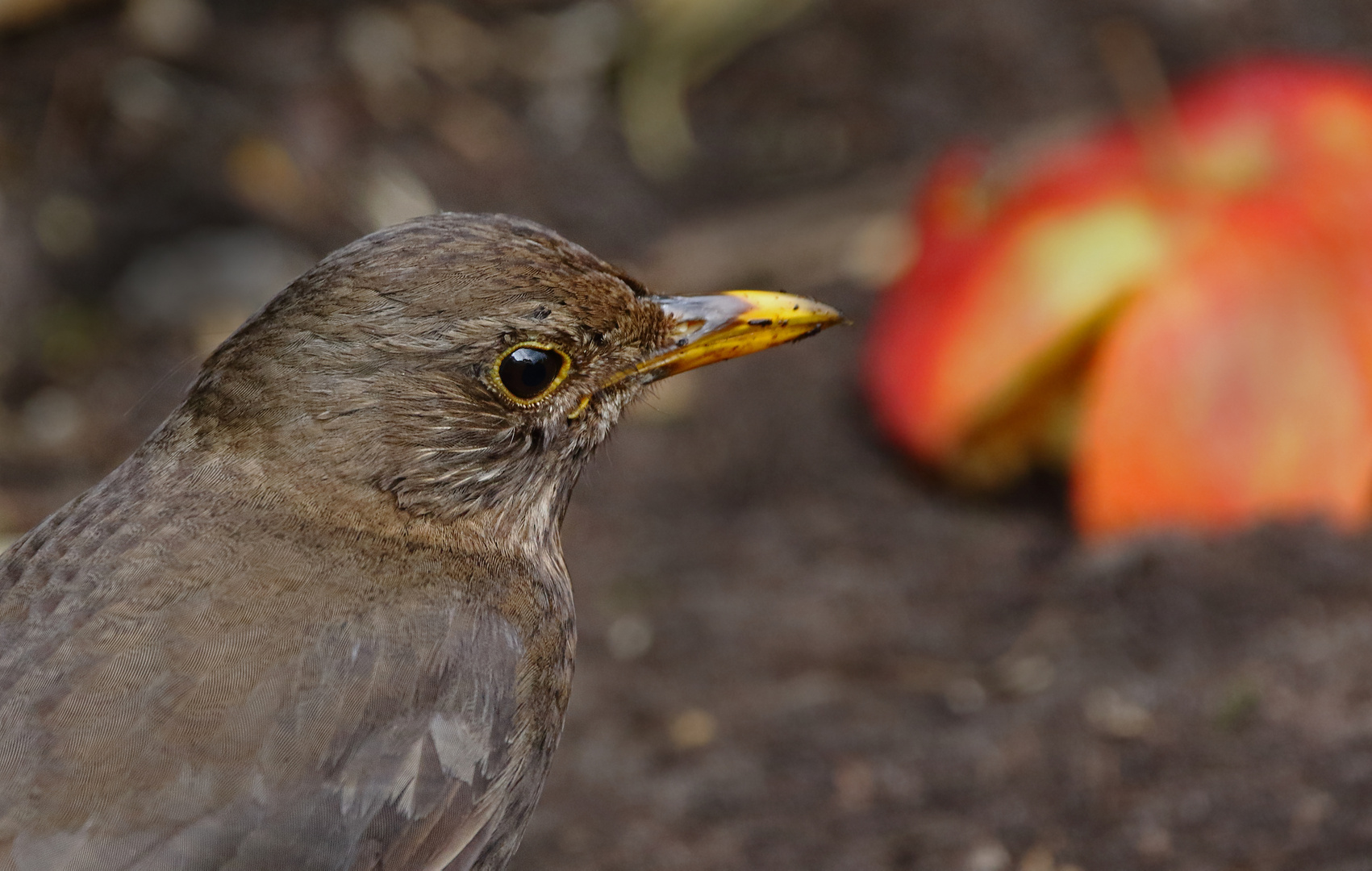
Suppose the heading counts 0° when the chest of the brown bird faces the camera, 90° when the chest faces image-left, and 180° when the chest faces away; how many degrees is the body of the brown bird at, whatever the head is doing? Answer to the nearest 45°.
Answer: approximately 270°

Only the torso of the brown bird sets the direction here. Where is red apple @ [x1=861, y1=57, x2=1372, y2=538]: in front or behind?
in front
